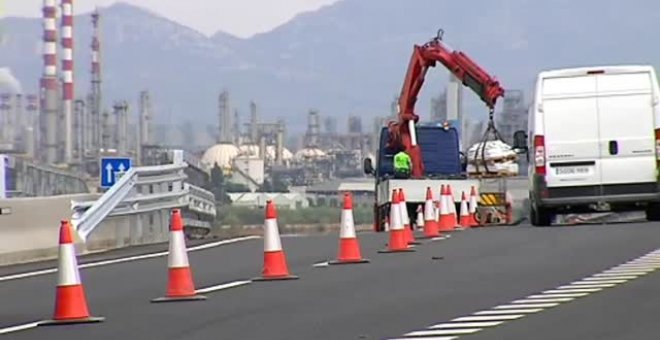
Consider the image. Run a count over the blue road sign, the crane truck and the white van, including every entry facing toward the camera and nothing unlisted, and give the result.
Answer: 1

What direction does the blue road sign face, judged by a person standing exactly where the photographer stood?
facing the viewer

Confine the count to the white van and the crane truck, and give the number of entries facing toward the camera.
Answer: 0

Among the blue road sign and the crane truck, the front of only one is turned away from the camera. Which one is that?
the crane truck

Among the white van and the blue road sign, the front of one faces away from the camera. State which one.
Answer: the white van

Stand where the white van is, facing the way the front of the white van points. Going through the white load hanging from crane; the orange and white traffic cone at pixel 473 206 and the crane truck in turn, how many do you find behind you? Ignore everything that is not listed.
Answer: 0

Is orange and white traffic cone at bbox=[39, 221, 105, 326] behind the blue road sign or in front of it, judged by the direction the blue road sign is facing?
in front

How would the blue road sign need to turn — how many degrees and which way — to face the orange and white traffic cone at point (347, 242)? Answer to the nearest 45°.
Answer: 0° — it already faces it

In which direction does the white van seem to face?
away from the camera

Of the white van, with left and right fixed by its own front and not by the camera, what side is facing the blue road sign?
left

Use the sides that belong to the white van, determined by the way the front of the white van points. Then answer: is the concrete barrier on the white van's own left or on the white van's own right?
on the white van's own left

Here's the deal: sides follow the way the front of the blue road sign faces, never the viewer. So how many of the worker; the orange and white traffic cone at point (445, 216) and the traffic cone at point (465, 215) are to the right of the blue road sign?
0

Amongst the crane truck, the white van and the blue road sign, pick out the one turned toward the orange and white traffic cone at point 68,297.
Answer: the blue road sign

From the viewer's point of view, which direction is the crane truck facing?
away from the camera

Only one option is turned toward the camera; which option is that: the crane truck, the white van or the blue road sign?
the blue road sign

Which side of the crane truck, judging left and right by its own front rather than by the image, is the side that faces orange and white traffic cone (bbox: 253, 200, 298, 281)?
back
